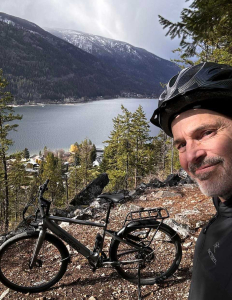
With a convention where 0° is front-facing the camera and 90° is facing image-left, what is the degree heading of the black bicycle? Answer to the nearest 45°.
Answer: approximately 90°

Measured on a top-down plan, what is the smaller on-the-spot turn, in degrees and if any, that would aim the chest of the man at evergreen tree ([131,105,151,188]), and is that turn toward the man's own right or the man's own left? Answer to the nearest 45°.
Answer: approximately 135° to the man's own right

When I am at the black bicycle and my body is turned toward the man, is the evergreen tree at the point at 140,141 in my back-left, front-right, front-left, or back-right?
back-left

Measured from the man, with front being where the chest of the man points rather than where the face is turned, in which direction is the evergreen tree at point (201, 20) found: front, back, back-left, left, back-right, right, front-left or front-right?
back-right

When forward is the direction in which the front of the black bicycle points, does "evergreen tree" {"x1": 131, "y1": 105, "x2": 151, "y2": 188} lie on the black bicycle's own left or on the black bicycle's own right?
on the black bicycle's own right
